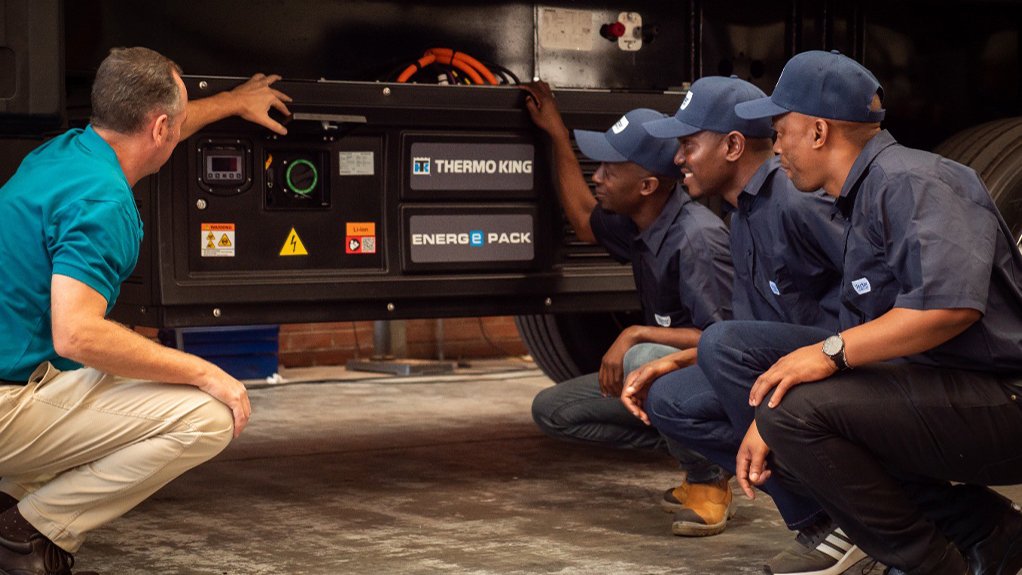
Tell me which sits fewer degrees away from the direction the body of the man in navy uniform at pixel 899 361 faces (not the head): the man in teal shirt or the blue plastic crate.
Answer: the man in teal shirt

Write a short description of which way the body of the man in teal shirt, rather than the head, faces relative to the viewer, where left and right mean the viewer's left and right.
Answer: facing away from the viewer and to the right of the viewer

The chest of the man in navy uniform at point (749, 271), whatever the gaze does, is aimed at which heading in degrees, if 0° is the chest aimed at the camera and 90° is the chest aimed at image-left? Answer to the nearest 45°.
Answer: approximately 90°

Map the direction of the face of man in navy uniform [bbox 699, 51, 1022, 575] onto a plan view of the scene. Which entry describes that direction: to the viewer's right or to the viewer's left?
to the viewer's left

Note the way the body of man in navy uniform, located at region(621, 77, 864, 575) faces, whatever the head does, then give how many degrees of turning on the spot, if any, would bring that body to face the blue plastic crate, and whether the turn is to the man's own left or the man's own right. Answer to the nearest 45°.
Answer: approximately 45° to the man's own right

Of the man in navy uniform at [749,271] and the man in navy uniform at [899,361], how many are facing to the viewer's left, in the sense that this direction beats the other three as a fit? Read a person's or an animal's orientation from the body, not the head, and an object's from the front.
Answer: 2

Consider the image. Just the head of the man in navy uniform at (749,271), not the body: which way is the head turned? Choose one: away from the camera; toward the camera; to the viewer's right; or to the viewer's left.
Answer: to the viewer's left

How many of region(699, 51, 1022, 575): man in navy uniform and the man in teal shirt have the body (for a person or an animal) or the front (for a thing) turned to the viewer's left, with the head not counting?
1

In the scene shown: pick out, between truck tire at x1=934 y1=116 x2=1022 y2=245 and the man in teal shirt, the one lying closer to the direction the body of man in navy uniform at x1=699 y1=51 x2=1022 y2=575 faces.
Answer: the man in teal shirt

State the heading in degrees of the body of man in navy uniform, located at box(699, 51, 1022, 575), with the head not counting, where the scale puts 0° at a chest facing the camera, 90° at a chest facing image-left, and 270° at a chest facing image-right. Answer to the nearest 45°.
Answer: approximately 90°

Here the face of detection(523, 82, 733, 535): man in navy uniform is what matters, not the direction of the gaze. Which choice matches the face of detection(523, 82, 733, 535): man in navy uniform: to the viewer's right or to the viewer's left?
to the viewer's left

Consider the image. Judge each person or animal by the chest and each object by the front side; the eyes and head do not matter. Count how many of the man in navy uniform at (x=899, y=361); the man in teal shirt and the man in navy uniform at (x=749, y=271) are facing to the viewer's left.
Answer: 2

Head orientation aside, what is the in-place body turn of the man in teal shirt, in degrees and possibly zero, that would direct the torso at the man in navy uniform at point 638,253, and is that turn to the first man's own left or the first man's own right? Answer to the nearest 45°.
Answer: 0° — they already face them

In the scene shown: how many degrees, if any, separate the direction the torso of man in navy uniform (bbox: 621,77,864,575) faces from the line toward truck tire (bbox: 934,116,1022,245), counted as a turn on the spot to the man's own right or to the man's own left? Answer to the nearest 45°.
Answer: approximately 135° to the man's own right
